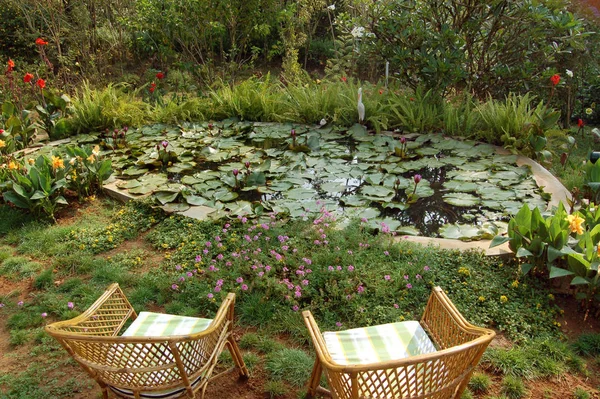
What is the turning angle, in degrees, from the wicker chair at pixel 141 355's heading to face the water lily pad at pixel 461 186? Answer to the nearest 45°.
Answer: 0° — it already faces it

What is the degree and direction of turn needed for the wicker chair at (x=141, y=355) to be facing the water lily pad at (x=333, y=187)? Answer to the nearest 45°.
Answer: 0° — it already faces it

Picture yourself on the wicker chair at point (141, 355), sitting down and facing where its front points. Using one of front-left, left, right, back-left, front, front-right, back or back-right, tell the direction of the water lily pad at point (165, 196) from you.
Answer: front-left

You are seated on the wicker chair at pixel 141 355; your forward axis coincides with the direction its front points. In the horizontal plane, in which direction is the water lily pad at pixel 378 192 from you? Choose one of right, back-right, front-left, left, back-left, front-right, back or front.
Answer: front

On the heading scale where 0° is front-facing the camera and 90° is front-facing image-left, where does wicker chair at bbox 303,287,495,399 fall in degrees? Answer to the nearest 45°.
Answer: approximately 135°

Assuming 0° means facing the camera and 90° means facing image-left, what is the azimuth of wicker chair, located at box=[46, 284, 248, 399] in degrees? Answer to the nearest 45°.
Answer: approximately 225°

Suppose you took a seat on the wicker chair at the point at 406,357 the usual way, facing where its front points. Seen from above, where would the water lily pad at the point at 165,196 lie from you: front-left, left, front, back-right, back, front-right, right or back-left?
front

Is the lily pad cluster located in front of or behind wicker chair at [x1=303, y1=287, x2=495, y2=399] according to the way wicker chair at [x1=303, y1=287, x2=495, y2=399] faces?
in front

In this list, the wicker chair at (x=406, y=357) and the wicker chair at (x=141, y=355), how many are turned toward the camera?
0

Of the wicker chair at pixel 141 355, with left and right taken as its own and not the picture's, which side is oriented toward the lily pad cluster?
front

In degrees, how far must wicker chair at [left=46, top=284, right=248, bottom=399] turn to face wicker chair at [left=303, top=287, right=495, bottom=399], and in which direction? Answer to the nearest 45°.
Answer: approximately 90° to its right

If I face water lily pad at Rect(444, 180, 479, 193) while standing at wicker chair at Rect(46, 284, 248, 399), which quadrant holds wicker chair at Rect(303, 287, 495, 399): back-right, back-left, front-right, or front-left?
front-right
